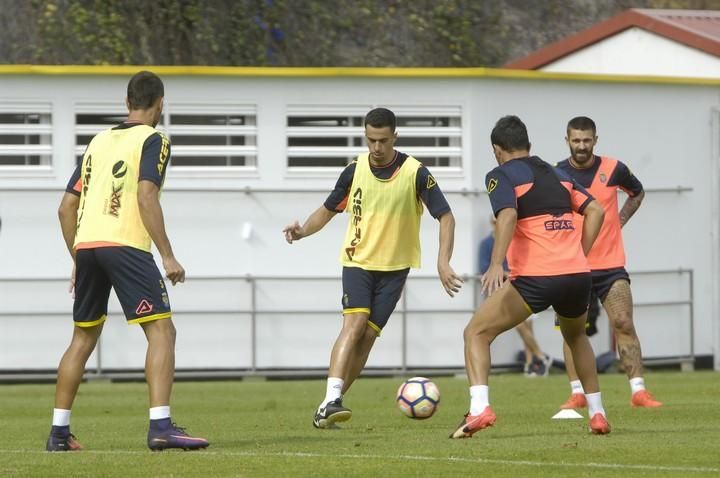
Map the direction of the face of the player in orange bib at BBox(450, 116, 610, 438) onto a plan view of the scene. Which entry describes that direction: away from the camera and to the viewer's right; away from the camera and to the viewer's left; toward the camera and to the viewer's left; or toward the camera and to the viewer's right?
away from the camera and to the viewer's left

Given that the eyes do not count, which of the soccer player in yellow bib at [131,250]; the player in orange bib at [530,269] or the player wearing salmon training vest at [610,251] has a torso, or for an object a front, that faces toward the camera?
the player wearing salmon training vest

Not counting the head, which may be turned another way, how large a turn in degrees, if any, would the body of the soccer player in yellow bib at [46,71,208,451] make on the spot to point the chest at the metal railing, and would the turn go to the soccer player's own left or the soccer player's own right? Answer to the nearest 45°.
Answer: approximately 45° to the soccer player's own left

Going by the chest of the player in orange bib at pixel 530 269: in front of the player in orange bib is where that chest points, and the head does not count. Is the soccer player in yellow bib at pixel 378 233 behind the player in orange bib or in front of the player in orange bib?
in front

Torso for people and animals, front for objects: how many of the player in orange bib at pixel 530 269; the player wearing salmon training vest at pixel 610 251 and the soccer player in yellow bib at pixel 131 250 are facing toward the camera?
1

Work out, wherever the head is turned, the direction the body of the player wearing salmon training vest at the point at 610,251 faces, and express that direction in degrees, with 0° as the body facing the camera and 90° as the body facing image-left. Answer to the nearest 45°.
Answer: approximately 0°

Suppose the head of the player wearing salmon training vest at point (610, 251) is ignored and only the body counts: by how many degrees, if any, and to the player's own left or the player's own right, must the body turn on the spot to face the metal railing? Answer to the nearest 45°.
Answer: approximately 135° to the player's own right

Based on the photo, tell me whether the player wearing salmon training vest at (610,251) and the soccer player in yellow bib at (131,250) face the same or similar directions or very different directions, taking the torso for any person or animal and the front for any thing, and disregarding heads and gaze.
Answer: very different directions

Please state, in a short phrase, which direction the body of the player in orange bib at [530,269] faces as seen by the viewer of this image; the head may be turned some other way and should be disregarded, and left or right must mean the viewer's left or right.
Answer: facing away from the viewer and to the left of the viewer

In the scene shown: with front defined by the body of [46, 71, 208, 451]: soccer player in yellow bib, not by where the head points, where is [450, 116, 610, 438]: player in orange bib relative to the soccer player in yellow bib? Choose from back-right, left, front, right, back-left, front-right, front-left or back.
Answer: front-right

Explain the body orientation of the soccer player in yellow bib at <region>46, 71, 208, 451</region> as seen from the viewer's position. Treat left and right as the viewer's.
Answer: facing away from the viewer and to the right of the viewer

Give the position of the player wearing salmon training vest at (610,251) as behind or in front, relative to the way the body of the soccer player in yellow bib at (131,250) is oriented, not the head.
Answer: in front

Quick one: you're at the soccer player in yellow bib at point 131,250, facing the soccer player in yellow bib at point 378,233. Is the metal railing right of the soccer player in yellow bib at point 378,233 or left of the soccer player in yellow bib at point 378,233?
left

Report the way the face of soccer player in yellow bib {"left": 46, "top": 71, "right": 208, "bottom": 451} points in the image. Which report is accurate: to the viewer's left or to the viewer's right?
to the viewer's right

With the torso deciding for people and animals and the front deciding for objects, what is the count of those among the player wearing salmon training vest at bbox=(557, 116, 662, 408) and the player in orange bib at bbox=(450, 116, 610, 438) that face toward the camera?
1

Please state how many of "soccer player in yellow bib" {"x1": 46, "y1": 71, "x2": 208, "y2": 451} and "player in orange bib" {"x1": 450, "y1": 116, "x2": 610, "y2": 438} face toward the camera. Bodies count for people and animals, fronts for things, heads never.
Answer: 0
